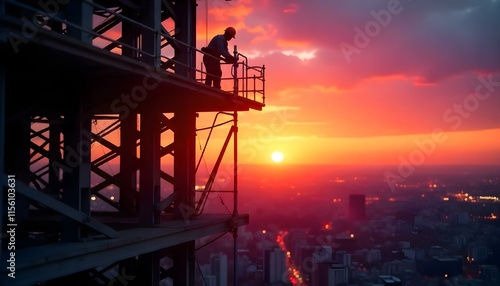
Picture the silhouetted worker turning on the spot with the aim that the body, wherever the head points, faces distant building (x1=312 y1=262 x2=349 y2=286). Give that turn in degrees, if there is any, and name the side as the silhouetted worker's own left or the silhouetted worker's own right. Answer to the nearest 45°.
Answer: approximately 90° to the silhouetted worker's own left

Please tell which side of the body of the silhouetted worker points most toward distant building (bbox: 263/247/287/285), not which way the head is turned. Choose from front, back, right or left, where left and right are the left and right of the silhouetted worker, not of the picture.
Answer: left

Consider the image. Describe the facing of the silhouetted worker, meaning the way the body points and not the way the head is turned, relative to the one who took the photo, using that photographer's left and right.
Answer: facing to the right of the viewer

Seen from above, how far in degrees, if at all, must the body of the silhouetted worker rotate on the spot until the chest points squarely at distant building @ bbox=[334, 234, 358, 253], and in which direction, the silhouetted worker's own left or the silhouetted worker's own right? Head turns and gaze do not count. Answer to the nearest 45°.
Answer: approximately 90° to the silhouetted worker's own left

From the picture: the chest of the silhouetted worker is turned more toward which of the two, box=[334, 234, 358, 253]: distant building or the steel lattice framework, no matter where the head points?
the distant building

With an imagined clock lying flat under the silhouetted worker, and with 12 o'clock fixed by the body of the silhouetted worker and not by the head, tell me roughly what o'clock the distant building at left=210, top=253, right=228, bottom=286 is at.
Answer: The distant building is roughly at 9 o'clock from the silhouetted worker.

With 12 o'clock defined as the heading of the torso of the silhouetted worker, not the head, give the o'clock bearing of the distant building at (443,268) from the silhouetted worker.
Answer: The distant building is roughly at 10 o'clock from the silhouetted worker.
